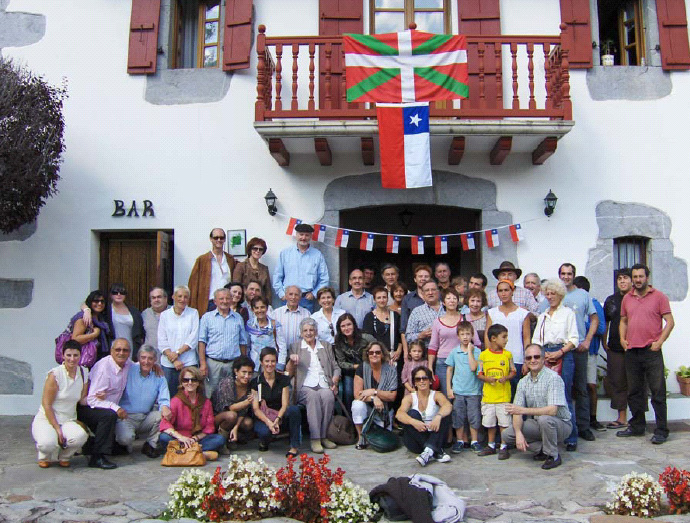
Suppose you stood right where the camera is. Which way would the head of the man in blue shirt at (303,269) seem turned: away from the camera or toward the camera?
toward the camera

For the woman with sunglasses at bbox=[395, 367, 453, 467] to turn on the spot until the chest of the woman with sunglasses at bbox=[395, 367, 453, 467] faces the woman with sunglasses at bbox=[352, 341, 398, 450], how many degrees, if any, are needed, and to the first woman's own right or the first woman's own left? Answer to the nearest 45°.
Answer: approximately 135° to the first woman's own right

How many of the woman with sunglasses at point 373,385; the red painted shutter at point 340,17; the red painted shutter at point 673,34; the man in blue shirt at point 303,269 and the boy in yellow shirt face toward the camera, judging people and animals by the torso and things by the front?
5

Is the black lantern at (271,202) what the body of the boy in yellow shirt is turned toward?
no

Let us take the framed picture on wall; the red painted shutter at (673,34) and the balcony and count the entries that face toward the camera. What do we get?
3

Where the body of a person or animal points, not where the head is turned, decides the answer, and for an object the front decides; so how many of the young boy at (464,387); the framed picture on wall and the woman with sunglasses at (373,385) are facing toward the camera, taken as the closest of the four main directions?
3

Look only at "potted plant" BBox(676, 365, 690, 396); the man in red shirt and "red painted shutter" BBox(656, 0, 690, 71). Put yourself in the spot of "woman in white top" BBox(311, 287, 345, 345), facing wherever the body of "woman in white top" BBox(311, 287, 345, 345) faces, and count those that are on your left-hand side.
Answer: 3

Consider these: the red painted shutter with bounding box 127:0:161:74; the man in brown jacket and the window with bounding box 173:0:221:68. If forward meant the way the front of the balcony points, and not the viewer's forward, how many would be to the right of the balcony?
3

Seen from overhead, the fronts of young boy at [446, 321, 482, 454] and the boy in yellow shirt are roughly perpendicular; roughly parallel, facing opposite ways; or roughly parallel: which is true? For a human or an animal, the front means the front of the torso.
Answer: roughly parallel

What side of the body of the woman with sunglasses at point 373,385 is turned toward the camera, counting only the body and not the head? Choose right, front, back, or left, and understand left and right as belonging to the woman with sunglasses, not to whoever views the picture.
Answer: front

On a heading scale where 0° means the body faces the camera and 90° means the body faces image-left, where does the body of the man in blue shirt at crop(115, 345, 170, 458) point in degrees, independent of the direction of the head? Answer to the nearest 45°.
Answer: approximately 0°

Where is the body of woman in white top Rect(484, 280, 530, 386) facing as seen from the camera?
toward the camera

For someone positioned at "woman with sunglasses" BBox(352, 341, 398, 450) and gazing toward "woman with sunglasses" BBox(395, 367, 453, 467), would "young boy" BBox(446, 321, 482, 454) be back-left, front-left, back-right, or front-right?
front-left

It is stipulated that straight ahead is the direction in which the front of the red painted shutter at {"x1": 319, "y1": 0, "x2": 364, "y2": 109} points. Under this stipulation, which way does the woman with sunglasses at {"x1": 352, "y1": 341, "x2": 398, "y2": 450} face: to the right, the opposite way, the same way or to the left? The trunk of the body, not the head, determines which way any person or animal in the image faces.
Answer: the same way

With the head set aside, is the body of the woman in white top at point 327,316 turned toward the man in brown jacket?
no

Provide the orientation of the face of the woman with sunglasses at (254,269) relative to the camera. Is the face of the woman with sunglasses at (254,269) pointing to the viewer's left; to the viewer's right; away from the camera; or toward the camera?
toward the camera

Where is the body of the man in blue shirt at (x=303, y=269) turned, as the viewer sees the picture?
toward the camera

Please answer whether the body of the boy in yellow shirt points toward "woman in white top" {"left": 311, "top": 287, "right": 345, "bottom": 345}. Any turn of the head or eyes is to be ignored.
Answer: no
